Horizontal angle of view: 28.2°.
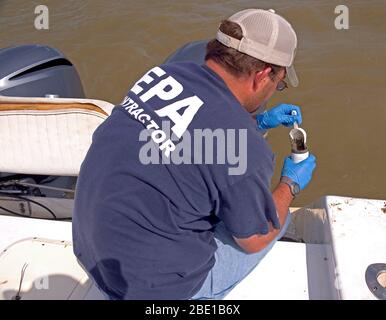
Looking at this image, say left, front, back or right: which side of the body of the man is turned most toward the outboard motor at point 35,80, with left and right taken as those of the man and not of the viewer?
left

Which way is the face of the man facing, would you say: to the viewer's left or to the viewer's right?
to the viewer's right

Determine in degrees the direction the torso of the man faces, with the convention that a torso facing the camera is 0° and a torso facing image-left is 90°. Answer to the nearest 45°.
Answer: approximately 225°
